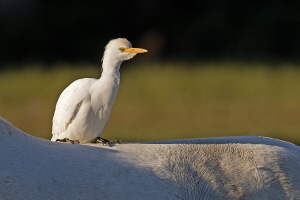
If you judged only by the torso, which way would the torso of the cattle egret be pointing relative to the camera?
to the viewer's right
